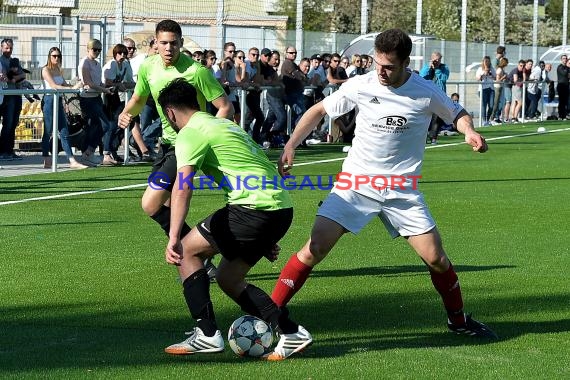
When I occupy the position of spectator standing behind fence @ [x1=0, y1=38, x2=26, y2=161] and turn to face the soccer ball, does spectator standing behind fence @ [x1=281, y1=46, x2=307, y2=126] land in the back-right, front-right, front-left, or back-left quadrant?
back-left

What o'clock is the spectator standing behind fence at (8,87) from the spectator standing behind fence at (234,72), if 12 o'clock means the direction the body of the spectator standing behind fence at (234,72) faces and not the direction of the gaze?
the spectator standing behind fence at (8,87) is roughly at 3 o'clock from the spectator standing behind fence at (234,72).

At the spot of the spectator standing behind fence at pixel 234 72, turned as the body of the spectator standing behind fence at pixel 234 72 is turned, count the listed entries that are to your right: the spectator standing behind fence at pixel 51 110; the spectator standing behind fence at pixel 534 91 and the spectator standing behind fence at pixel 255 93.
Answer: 1

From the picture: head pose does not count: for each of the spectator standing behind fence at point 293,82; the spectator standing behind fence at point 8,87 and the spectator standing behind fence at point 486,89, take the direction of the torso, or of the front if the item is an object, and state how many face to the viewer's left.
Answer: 0

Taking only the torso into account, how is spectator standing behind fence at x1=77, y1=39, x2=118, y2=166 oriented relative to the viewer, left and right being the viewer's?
facing the viewer and to the right of the viewer

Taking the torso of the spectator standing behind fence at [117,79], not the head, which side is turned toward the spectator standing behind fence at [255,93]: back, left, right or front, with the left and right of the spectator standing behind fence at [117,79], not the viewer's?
left

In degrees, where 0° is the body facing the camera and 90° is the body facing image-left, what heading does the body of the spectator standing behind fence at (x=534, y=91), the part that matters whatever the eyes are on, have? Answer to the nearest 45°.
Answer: approximately 45°

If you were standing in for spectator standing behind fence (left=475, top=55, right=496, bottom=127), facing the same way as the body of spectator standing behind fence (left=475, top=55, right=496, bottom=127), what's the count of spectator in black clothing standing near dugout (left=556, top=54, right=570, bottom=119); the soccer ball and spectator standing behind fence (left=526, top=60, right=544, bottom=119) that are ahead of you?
1

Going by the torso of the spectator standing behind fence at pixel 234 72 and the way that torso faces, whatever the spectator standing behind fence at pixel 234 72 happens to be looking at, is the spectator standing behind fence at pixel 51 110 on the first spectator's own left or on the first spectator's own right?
on the first spectator's own right

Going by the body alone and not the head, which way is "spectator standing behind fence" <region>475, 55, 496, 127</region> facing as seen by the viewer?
toward the camera

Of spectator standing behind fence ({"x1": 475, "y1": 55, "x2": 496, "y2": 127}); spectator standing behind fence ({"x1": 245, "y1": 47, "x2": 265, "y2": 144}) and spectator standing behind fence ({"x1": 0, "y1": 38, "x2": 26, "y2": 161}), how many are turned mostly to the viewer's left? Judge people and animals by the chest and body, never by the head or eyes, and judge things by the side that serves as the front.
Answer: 0
